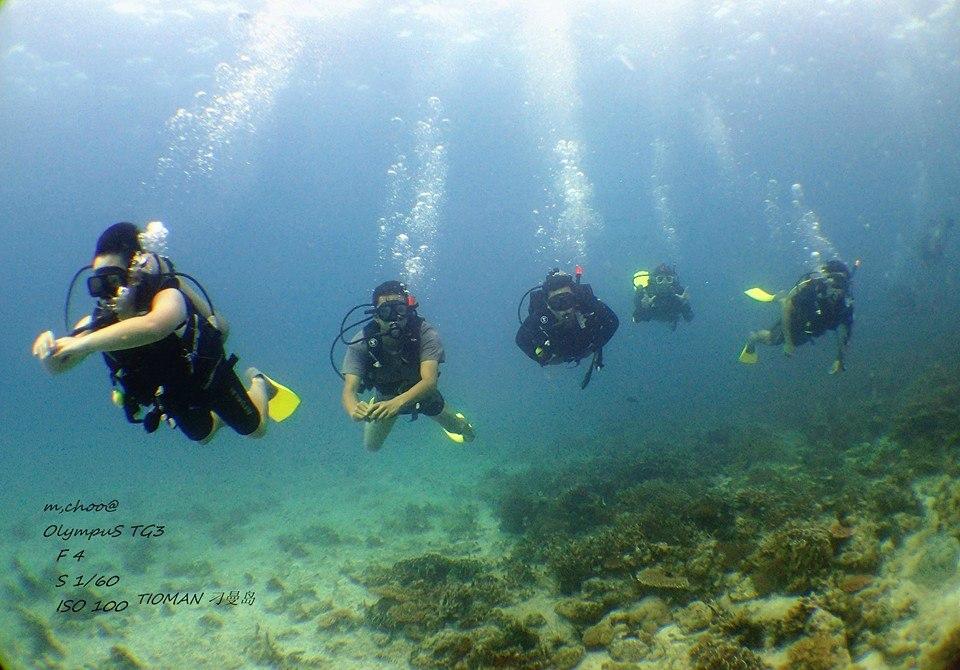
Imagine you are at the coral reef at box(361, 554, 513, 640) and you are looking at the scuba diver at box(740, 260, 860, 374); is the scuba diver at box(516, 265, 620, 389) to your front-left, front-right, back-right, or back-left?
front-left

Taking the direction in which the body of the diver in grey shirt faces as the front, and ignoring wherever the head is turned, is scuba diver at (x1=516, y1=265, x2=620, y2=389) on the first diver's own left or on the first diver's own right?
on the first diver's own left

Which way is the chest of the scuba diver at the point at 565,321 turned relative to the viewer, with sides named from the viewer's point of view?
facing the viewer

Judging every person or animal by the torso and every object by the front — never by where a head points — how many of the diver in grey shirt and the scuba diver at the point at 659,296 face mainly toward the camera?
2

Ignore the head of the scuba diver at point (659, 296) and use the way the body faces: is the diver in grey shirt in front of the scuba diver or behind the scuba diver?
in front

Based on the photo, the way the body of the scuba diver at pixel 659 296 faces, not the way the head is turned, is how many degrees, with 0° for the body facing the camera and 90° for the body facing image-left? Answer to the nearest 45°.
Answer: approximately 0°

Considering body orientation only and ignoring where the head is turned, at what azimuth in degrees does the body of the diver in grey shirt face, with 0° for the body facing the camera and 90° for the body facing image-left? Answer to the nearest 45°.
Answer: approximately 0°

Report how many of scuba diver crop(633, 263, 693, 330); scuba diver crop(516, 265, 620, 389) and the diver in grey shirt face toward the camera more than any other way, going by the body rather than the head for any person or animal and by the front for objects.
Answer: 3

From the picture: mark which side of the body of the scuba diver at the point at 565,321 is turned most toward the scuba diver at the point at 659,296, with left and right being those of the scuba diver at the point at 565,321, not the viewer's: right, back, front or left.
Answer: back
